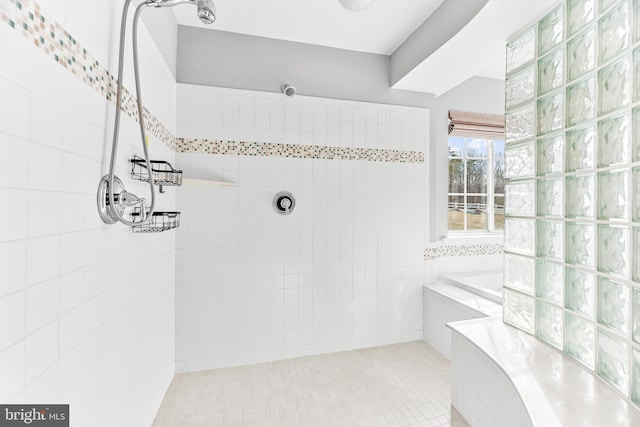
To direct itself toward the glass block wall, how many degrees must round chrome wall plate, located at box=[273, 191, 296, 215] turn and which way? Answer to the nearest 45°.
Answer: approximately 45° to its left

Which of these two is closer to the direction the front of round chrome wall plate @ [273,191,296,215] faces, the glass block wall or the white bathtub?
the glass block wall

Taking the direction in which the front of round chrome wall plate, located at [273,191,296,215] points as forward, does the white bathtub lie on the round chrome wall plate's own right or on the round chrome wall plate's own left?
on the round chrome wall plate's own left

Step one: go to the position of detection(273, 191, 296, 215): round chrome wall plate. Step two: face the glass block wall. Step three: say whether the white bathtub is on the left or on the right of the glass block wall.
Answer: left

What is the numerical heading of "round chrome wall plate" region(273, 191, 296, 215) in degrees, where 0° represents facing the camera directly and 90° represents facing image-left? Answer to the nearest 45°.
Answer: approximately 0°
